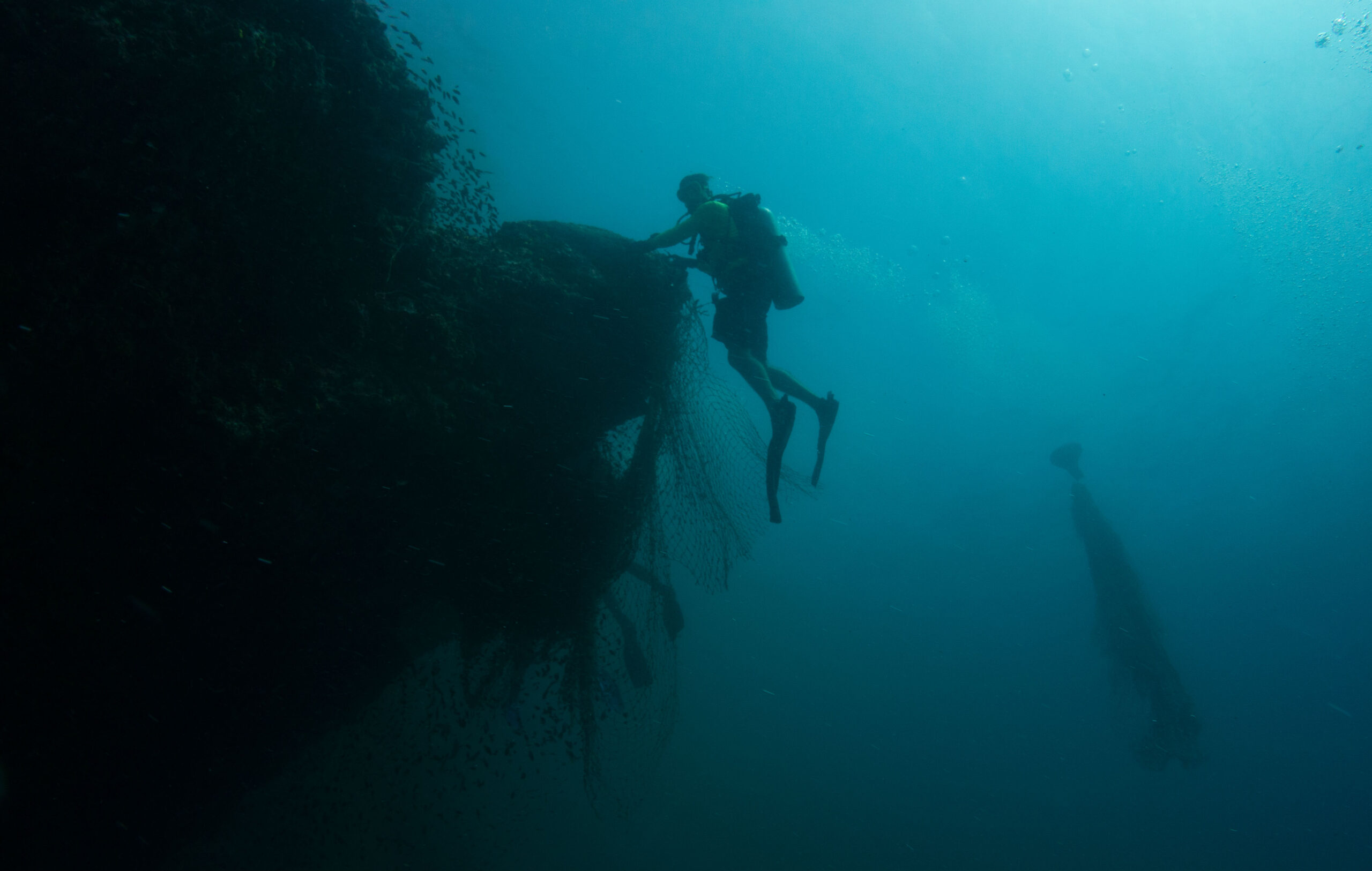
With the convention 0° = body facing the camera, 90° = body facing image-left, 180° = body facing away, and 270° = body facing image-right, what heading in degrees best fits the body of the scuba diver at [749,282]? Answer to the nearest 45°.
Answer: approximately 90°
